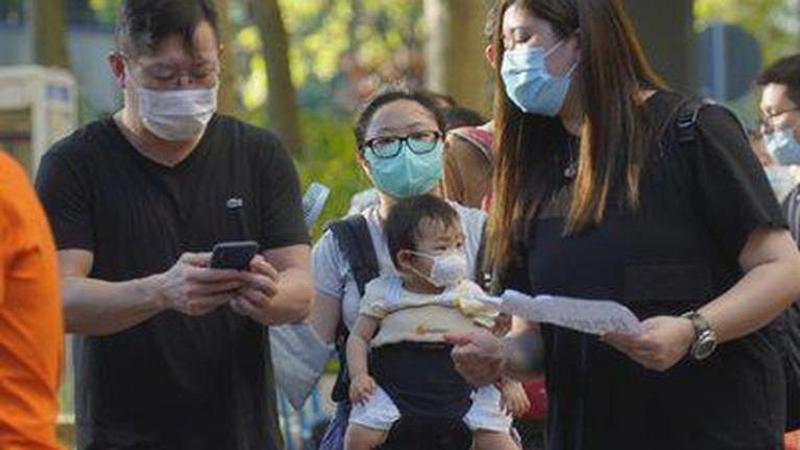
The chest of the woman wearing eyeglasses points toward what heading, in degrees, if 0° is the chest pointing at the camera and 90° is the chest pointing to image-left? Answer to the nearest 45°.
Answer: approximately 0°

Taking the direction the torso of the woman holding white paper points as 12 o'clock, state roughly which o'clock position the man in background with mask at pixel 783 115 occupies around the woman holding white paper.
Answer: The man in background with mask is roughly at 5 o'clock from the woman holding white paper.

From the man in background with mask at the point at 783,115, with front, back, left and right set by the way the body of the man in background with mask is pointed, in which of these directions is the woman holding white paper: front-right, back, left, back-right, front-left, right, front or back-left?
front-left

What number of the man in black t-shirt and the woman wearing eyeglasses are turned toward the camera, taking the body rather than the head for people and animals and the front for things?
2

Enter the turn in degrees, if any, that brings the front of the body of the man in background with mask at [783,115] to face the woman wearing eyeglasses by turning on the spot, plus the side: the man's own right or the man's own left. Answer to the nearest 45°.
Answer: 0° — they already face them
